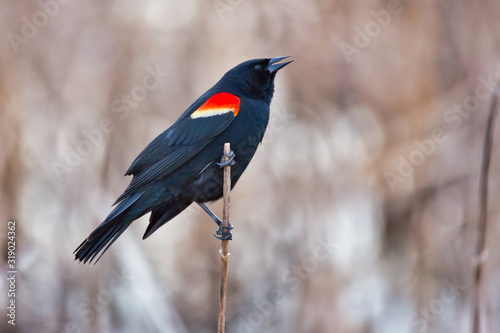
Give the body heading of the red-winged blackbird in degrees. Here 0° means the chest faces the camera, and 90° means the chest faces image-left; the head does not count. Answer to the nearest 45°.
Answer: approximately 270°
